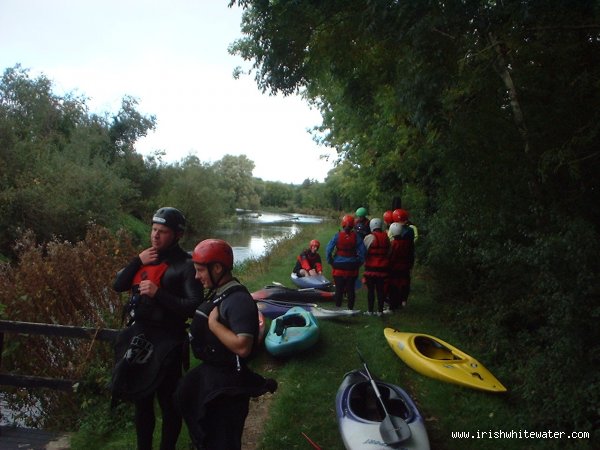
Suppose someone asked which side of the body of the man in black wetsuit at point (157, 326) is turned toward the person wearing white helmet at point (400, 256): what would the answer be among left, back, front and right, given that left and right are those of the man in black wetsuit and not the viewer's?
back

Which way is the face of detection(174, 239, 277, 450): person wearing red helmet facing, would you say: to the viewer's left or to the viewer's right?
to the viewer's left

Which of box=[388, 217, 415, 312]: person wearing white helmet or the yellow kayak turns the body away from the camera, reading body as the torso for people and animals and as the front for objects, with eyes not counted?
the person wearing white helmet

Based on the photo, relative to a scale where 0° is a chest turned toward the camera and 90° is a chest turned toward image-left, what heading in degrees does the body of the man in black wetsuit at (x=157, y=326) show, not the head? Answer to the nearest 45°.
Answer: approximately 45°

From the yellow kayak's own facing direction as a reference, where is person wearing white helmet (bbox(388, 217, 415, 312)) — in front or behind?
behind

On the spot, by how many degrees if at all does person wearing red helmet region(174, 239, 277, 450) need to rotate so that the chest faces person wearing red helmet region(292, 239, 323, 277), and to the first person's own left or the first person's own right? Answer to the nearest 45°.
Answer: approximately 90° to the first person's own right
